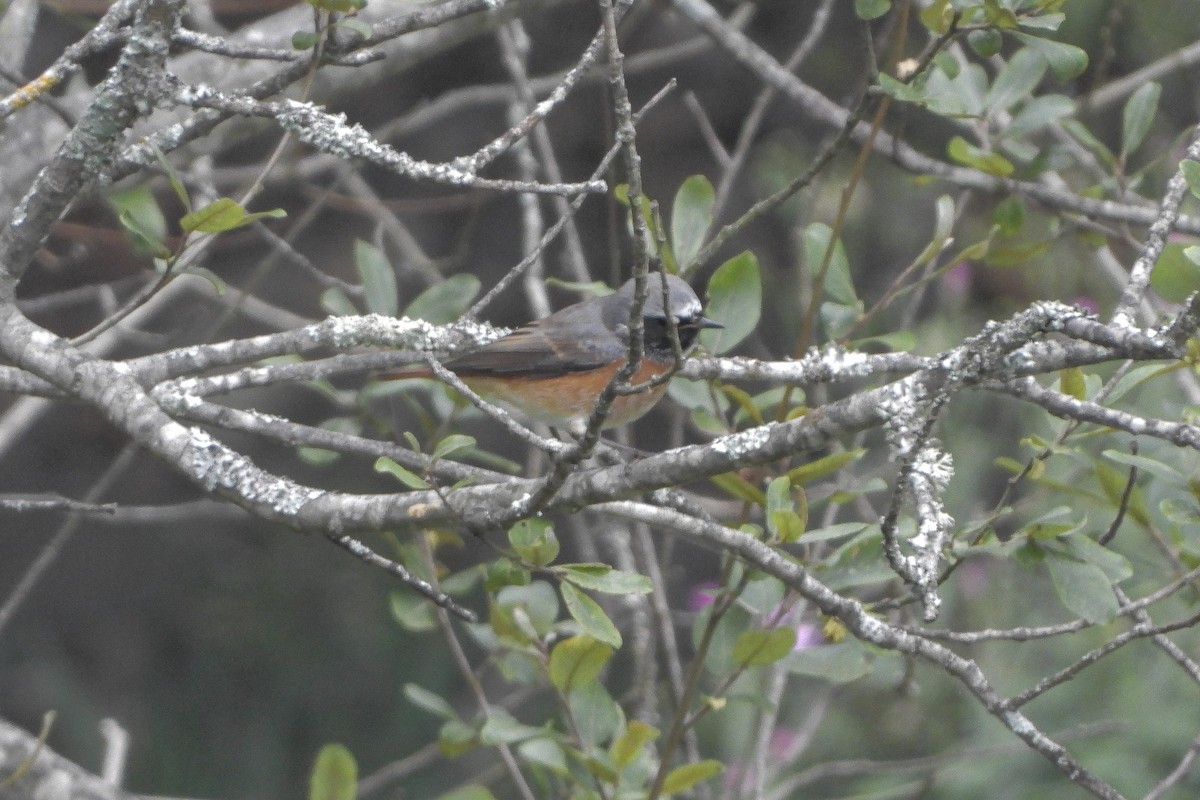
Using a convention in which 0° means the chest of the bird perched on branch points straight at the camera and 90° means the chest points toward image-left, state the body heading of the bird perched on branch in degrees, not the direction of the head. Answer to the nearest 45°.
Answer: approximately 270°

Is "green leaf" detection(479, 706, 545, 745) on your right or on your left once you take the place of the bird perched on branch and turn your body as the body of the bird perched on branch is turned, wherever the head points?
on your right

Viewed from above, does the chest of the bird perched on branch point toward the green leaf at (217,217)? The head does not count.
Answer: no

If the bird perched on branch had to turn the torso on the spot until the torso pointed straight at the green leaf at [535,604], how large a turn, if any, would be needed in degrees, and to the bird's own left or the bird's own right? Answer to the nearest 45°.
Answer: approximately 90° to the bird's own right

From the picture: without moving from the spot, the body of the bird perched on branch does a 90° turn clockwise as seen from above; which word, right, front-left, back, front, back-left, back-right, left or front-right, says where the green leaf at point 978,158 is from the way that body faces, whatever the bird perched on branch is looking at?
front-left

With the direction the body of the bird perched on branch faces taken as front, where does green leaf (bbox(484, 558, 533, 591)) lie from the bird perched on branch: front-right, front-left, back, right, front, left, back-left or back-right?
right

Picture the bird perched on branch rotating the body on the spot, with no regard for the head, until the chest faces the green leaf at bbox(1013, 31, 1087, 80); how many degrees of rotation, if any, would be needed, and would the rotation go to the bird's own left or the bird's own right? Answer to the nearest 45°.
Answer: approximately 45° to the bird's own left

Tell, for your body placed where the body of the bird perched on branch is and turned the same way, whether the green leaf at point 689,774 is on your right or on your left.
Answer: on your right

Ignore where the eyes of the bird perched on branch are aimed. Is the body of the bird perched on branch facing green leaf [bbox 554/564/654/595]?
no

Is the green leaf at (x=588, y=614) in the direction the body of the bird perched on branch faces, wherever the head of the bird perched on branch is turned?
no
